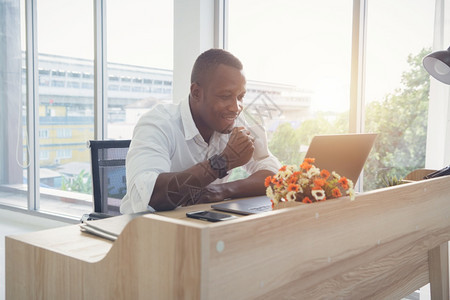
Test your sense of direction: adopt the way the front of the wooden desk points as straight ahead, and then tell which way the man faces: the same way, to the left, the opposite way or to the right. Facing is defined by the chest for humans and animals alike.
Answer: the opposite way

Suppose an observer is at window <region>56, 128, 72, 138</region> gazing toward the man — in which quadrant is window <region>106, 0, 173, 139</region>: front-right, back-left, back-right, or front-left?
front-left

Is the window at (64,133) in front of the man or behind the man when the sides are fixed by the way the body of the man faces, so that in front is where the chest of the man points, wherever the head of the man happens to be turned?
behind

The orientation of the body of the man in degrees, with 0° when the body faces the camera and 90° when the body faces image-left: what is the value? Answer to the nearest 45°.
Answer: approximately 315°

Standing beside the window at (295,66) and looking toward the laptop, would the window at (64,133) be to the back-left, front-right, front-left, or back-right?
back-right

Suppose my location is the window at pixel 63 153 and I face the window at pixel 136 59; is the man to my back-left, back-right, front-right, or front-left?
front-right

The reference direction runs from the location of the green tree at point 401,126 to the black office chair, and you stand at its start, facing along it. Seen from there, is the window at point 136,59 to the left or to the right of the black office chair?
right

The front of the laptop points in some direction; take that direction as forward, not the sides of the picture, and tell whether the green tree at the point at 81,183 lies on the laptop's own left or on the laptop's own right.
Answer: on the laptop's own right

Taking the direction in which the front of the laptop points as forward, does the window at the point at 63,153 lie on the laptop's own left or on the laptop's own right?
on the laptop's own right

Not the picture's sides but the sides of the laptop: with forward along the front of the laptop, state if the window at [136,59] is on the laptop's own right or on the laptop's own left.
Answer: on the laptop's own right

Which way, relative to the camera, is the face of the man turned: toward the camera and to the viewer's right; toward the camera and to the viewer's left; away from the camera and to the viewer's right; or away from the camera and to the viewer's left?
toward the camera and to the viewer's right

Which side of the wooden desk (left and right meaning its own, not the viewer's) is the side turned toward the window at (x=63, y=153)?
front

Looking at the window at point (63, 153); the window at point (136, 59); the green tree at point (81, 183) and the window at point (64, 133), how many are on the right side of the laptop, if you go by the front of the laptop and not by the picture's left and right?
4

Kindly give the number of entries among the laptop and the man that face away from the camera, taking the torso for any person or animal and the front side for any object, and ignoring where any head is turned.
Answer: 0

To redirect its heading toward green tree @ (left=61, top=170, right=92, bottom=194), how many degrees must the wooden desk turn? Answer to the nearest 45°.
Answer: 0° — it already faces it

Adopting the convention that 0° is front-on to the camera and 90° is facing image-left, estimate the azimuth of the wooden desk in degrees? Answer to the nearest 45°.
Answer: approximately 135°
